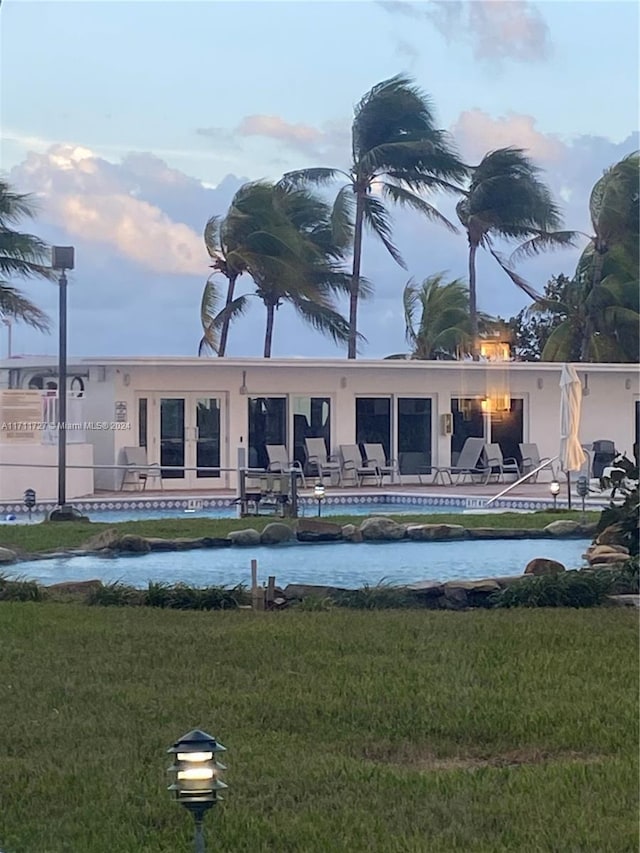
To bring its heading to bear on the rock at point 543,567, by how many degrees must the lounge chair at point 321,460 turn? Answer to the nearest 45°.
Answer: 0° — it already faces it

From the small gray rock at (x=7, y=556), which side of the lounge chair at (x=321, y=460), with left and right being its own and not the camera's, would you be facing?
right

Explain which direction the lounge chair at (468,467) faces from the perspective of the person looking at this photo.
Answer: facing the viewer and to the left of the viewer

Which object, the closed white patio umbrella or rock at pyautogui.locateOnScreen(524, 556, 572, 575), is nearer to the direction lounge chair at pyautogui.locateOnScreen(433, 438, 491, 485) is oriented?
the rock

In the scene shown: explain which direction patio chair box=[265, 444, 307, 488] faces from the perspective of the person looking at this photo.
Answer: facing the viewer and to the right of the viewer

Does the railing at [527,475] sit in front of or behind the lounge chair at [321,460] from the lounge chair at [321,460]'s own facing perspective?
in front

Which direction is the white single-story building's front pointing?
toward the camera

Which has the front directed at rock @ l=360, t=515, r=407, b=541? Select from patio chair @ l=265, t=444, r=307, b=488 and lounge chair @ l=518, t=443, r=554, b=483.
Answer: the patio chair

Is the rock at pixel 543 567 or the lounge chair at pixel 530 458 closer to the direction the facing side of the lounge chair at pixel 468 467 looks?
the rock
